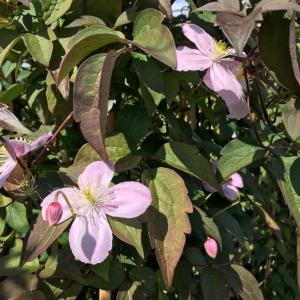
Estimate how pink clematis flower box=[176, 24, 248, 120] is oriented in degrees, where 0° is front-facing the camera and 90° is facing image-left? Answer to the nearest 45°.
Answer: approximately 315°

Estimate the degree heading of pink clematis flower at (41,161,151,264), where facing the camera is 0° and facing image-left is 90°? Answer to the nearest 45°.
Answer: approximately 0°
